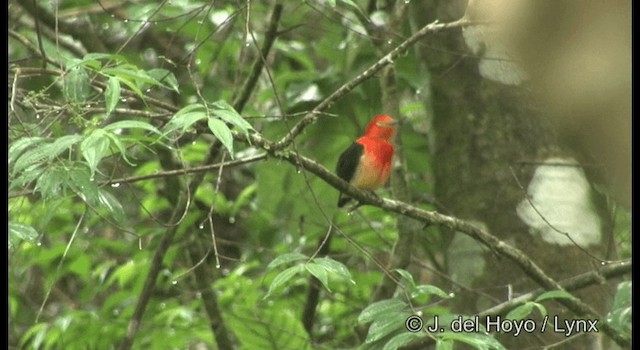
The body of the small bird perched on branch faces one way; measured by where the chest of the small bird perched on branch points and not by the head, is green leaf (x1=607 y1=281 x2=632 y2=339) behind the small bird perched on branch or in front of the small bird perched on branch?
in front

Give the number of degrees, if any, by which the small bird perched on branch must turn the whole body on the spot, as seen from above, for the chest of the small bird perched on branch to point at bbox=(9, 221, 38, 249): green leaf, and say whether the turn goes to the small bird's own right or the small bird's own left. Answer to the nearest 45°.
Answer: approximately 90° to the small bird's own right

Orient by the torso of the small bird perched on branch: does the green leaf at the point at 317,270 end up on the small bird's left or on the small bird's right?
on the small bird's right

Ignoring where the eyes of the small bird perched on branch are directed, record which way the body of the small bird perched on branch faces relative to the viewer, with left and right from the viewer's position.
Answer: facing the viewer and to the right of the viewer

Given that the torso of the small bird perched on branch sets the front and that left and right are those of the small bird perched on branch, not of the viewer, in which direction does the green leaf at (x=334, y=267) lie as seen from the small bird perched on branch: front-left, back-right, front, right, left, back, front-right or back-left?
front-right

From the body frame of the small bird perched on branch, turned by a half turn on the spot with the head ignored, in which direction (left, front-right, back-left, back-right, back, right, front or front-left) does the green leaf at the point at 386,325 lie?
back-left

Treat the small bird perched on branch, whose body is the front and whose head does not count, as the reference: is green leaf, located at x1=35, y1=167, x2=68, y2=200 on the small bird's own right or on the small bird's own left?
on the small bird's own right

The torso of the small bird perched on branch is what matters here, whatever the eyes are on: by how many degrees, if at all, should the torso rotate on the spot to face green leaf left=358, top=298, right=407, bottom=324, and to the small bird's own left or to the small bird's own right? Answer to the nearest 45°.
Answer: approximately 45° to the small bird's own right

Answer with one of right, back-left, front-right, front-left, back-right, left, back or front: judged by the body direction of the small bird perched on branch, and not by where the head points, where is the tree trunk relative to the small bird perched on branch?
front

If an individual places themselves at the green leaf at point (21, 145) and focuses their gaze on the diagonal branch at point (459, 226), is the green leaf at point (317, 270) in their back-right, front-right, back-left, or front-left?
front-right
